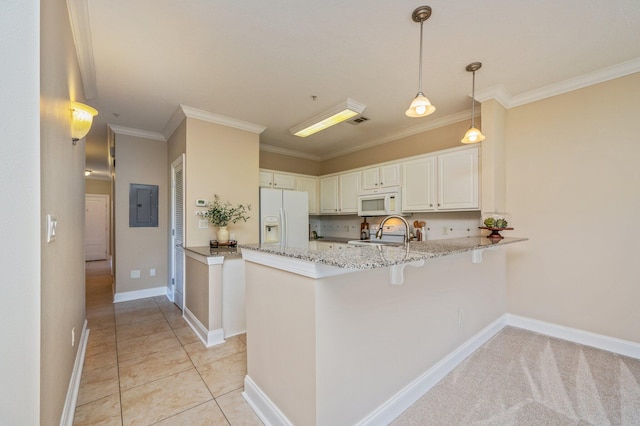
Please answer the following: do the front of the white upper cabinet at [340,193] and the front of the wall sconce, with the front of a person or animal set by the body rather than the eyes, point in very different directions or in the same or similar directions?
very different directions

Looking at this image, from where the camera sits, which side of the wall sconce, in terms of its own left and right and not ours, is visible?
right

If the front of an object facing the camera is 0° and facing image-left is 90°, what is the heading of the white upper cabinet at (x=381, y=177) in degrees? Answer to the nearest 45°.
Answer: approximately 45°

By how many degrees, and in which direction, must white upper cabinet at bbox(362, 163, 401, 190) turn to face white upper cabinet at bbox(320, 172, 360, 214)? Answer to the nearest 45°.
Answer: approximately 90° to its right

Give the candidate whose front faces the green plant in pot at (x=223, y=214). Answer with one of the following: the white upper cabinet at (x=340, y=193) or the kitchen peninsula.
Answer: the white upper cabinet

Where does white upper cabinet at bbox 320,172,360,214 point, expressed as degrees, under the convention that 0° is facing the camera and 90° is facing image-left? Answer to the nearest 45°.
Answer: approximately 45°
